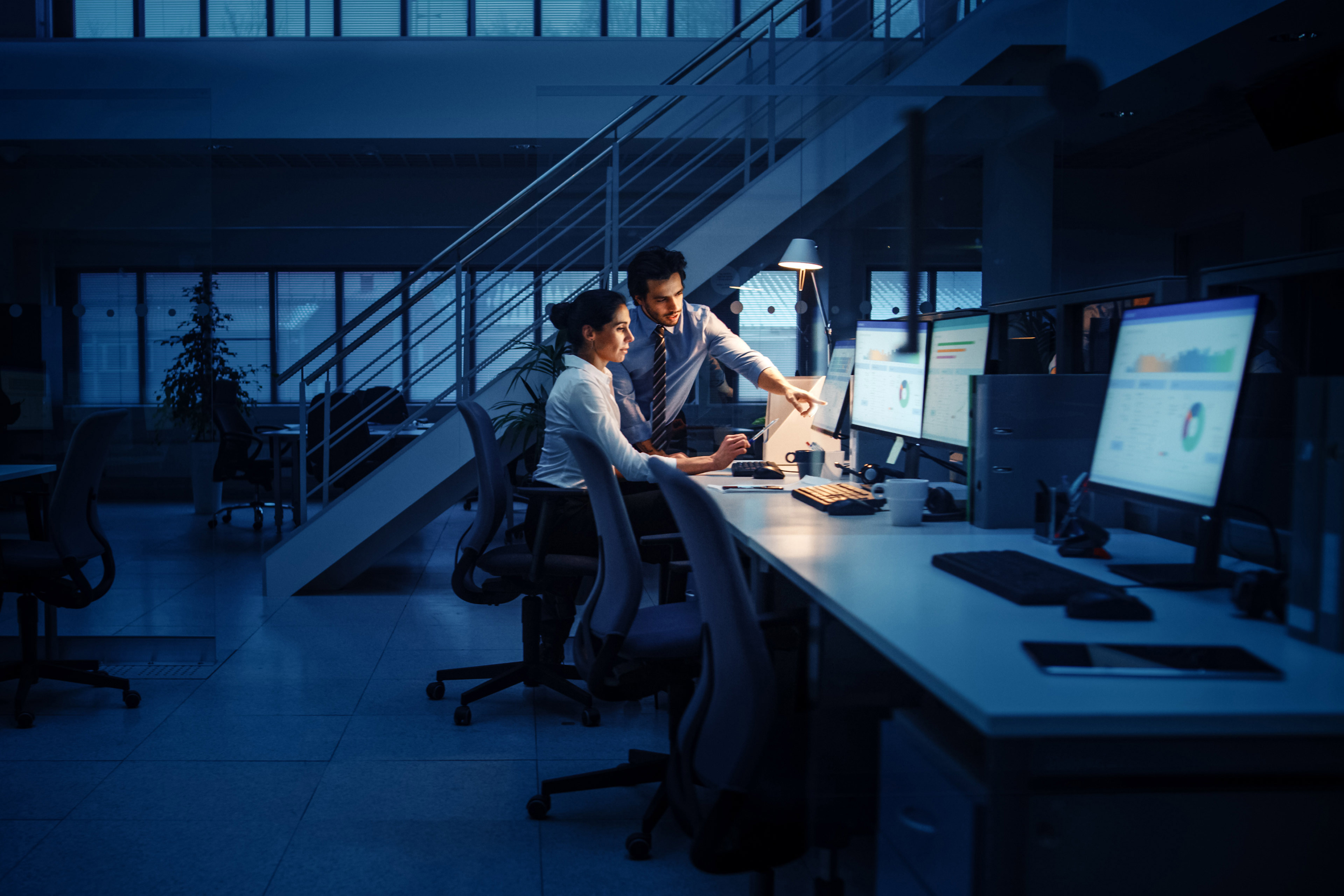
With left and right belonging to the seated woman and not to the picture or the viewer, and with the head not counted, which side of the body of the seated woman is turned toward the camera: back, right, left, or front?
right

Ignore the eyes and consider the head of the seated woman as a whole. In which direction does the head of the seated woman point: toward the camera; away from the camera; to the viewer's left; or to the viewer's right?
to the viewer's right

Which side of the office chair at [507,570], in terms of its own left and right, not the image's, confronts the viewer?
right

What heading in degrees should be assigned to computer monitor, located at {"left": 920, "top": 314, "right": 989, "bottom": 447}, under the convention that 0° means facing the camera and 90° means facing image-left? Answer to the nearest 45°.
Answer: approximately 45°

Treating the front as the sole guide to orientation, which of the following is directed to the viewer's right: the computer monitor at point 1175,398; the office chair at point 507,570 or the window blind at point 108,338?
the office chair
